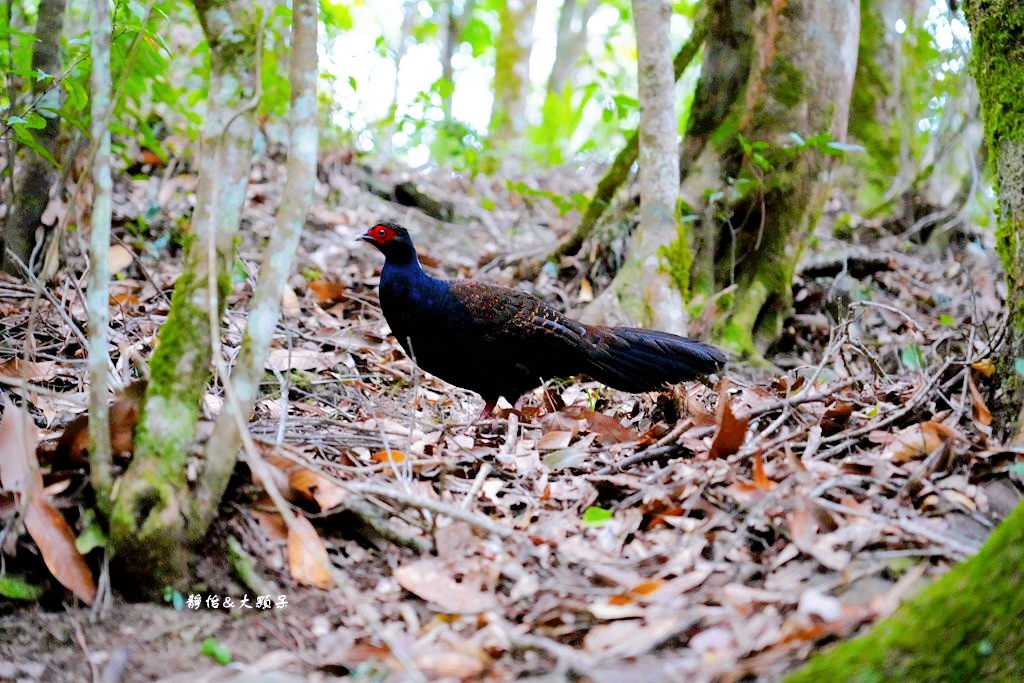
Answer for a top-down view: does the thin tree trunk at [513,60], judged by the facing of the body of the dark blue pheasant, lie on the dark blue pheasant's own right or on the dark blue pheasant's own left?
on the dark blue pheasant's own right

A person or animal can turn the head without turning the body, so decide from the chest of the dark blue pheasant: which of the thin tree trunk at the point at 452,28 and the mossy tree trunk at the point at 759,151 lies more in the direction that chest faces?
the thin tree trunk

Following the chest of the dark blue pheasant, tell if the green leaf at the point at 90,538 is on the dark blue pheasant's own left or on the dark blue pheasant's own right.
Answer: on the dark blue pheasant's own left

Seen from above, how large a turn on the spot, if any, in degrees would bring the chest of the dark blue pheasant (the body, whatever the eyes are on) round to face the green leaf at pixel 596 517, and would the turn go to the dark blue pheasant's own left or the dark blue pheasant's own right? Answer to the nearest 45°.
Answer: approximately 90° to the dark blue pheasant's own left

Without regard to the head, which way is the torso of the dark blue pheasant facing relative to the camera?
to the viewer's left

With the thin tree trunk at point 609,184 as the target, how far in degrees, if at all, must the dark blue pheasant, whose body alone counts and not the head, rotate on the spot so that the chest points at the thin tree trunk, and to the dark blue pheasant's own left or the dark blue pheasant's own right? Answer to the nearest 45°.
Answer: approximately 90° to the dark blue pheasant's own right

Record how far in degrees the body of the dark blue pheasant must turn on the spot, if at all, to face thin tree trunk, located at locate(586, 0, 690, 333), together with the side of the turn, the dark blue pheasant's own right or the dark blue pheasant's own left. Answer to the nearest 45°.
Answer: approximately 135° to the dark blue pheasant's own right

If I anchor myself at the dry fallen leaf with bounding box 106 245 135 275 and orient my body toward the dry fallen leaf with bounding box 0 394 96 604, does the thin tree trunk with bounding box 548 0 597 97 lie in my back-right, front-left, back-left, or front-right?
back-left

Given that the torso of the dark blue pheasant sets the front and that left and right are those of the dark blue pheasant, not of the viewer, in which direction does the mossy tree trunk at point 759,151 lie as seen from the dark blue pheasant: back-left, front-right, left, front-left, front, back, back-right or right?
back-right

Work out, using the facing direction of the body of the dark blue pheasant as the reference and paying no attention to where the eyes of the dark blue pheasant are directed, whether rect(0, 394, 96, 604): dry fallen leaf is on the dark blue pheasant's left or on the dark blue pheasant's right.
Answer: on the dark blue pheasant's left
